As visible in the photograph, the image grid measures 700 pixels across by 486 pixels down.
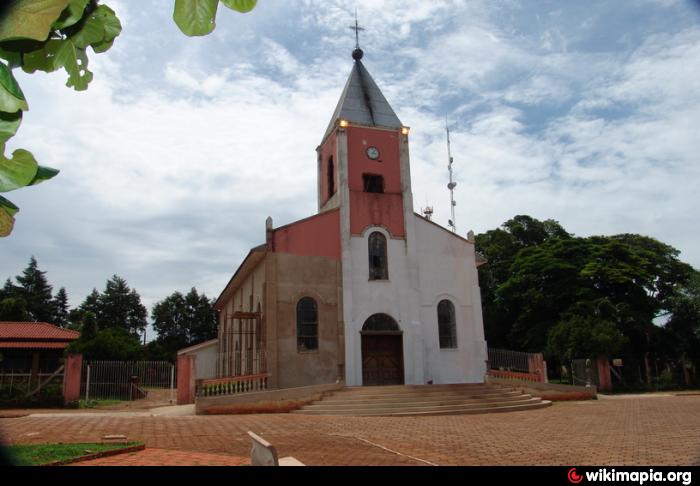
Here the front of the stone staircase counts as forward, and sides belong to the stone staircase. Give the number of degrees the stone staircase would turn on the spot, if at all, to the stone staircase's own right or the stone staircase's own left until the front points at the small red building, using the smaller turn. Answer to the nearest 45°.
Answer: approximately 90° to the stone staircase's own right

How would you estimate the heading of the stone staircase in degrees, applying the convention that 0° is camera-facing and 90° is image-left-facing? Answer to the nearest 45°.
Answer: approximately 0°

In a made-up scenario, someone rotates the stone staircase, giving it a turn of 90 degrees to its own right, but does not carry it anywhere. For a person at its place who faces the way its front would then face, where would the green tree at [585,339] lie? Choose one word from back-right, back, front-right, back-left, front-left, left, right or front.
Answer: back-right

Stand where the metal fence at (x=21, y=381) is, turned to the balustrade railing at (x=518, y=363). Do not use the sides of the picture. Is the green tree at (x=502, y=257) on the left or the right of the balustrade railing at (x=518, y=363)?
left

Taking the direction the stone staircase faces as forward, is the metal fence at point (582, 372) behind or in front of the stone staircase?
behind

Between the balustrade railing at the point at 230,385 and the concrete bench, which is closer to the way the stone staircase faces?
the concrete bench

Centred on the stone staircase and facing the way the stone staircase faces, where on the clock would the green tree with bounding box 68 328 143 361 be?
The green tree is roughly at 4 o'clock from the stone staircase.

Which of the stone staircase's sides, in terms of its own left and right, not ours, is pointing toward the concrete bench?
front

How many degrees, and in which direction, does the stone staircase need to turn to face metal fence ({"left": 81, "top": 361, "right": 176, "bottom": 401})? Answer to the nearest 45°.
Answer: approximately 90° to its right

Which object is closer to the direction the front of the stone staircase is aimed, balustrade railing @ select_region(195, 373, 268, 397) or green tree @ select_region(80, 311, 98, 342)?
the balustrade railing

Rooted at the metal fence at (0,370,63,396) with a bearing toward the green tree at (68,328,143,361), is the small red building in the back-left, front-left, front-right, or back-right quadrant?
front-left

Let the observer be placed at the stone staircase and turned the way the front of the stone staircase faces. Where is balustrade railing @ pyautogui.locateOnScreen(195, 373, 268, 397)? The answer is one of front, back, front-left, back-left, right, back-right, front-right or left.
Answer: right

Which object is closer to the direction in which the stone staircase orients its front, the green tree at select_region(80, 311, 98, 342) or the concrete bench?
the concrete bench
